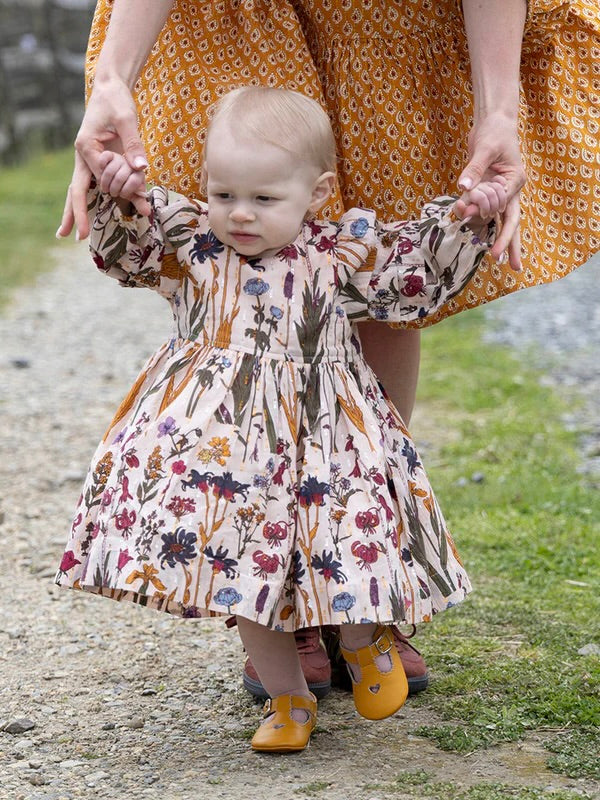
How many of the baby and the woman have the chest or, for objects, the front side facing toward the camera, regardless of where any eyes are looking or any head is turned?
2

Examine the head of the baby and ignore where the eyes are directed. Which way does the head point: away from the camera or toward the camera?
toward the camera

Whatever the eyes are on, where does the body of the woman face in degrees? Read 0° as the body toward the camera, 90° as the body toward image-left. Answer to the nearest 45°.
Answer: approximately 0°

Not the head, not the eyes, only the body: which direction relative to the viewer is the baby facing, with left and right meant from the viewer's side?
facing the viewer

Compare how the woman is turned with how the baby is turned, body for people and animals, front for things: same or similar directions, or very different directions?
same or similar directions
